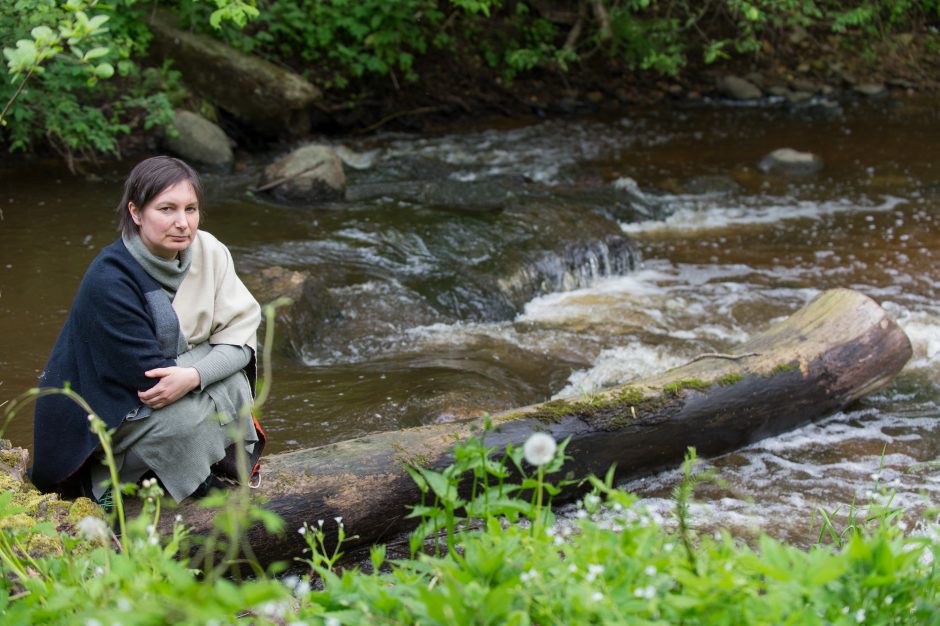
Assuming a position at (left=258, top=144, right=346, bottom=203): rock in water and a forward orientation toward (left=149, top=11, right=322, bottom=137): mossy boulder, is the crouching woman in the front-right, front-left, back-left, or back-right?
back-left

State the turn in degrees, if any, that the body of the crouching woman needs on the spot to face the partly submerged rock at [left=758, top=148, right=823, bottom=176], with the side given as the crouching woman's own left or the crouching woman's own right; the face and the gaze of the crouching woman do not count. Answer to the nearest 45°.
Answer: approximately 90° to the crouching woman's own left

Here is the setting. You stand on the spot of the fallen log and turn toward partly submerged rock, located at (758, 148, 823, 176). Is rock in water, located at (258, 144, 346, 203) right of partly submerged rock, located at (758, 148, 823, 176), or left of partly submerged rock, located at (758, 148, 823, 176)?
left

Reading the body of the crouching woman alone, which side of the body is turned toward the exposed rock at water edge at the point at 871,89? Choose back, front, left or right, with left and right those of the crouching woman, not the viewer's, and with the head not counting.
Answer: left

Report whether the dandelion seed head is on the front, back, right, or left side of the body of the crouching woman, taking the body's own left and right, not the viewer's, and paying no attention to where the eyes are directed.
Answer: front

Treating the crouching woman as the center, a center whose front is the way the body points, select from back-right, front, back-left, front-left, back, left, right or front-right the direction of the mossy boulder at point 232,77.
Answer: back-left

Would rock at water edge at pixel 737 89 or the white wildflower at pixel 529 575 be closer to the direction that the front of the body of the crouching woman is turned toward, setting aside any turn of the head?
the white wildflower

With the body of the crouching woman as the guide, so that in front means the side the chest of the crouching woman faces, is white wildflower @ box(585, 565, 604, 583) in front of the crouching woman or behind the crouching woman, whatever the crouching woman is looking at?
in front

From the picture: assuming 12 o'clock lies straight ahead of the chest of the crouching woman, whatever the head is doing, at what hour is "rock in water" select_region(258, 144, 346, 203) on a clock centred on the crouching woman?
The rock in water is roughly at 8 o'clock from the crouching woman.

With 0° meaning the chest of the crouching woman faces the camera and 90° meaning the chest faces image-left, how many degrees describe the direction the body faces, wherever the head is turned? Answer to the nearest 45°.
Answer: approximately 315°
